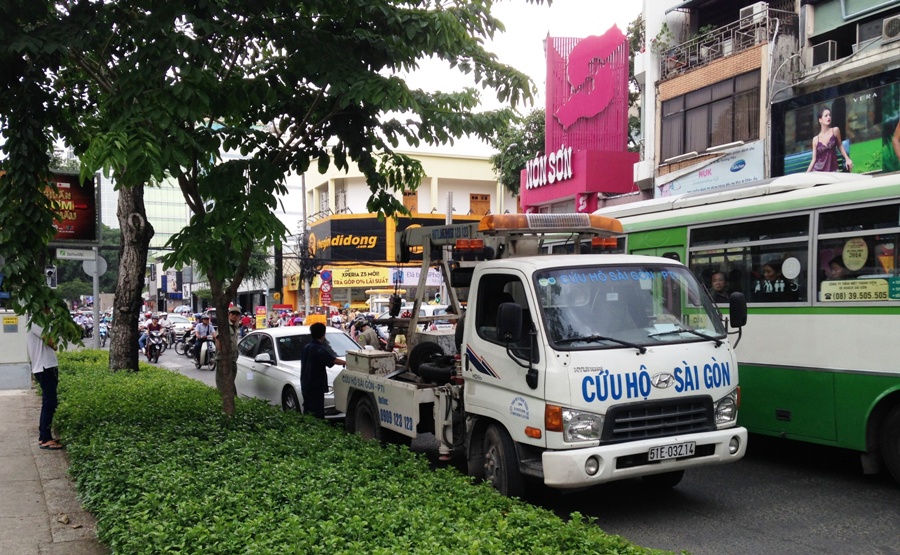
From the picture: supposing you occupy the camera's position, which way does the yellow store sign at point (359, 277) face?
facing the viewer

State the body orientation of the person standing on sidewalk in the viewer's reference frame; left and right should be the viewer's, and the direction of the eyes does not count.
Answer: facing to the right of the viewer

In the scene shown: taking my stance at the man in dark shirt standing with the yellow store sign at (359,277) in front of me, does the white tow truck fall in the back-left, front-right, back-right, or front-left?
back-right

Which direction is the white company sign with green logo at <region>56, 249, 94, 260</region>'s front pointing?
toward the camera

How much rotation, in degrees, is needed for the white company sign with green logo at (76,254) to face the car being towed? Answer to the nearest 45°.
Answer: approximately 45° to its left

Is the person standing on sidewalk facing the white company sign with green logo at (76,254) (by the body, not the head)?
no

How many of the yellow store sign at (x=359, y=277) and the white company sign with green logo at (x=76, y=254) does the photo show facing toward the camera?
2

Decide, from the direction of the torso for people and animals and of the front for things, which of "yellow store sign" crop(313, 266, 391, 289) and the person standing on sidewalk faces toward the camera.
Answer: the yellow store sign

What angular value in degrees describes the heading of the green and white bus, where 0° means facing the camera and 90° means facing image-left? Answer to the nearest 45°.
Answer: approximately 315°

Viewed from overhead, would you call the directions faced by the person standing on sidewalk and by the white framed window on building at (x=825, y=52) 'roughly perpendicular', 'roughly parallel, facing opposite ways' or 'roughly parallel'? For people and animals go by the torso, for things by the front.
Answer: roughly parallel, facing opposite ways
